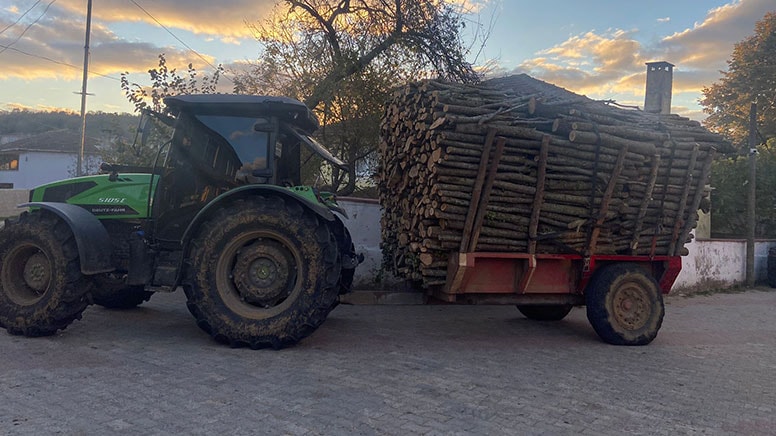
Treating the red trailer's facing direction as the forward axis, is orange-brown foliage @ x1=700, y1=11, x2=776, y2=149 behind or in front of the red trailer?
behind

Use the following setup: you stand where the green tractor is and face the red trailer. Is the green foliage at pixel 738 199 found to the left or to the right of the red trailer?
left

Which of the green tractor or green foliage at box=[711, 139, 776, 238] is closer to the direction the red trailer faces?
the green tractor

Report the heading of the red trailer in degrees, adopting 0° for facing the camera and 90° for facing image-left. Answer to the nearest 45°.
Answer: approximately 45°

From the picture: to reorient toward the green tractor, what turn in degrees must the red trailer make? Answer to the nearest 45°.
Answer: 0° — it already faces it

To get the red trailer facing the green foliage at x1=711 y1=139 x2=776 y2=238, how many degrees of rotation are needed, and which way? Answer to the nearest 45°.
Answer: approximately 135° to its right
